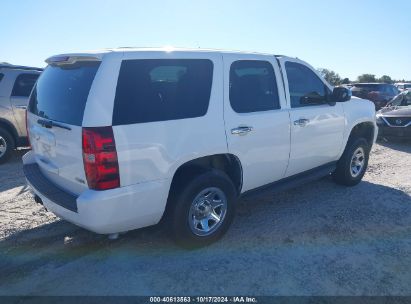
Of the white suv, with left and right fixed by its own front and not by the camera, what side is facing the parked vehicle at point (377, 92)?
front

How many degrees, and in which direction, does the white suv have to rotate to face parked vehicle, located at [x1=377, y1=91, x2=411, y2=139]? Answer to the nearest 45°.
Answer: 0° — it already faces it

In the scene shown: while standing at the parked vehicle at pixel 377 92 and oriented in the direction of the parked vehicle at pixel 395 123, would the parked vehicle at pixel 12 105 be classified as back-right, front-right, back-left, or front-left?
front-right

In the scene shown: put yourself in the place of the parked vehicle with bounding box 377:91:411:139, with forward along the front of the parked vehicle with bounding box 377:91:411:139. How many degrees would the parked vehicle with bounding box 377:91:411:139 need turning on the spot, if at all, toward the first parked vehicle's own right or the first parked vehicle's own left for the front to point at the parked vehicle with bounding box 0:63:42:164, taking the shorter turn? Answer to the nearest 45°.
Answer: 0° — it already faces it

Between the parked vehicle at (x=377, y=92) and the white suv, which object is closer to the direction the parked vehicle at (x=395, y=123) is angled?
the white suv

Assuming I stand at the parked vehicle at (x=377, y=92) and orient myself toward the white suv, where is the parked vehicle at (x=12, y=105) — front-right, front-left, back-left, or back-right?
front-right

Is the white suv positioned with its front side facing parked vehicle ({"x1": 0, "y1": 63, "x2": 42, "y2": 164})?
no

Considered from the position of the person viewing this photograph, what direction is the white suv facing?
facing away from the viewer and to the right of the viewer

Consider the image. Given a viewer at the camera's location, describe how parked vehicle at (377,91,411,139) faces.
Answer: facing the viewer and to the left of the viewer

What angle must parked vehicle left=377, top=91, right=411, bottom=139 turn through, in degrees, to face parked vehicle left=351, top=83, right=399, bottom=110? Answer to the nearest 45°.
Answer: approximately 135° to its right
